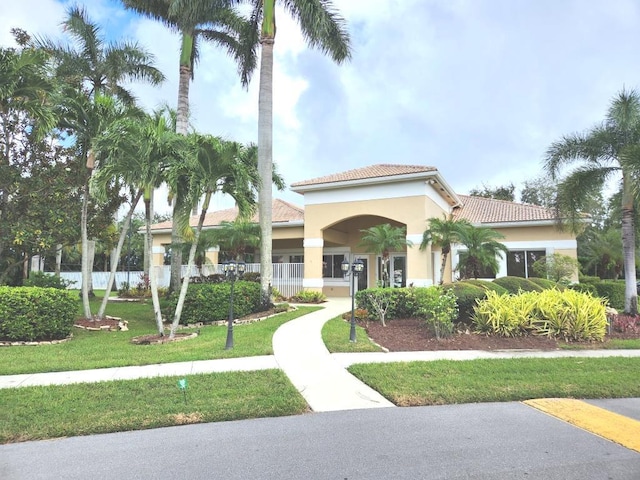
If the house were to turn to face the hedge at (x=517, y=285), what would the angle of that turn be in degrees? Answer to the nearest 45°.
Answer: approximately 45° to its left

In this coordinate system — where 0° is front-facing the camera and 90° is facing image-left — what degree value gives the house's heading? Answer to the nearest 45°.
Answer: approximately 0°

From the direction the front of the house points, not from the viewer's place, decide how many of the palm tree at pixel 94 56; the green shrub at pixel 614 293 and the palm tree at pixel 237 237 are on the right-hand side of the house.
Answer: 2

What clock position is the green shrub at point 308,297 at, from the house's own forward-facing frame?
The green shrub is roughly at 2 o'clock from the house.

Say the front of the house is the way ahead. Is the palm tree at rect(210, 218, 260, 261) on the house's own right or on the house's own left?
on the house's own right

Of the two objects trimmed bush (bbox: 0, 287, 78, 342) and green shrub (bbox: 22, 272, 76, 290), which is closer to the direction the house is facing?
the trimmed bush

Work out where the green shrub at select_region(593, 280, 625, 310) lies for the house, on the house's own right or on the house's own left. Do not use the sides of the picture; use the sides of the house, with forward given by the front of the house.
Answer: on the house's own left

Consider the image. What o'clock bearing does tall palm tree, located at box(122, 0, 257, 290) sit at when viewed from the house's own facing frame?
The tall palm tree is roughly at 2 o'clock from the house.

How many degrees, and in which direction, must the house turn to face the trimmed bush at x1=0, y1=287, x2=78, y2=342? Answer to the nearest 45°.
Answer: approximately 45° to its right
